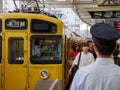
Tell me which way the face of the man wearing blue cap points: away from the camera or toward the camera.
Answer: away from the camera

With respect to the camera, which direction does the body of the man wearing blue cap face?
away from the camera

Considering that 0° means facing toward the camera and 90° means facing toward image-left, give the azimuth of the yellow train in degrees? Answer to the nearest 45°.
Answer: approximately 0°

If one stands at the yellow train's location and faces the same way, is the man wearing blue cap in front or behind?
in front

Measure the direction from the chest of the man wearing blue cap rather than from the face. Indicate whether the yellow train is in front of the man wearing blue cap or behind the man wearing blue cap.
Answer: in front

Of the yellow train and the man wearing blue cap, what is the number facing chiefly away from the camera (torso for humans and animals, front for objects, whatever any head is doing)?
1

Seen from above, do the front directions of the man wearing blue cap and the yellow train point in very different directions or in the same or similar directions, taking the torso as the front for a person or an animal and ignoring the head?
very different directions
